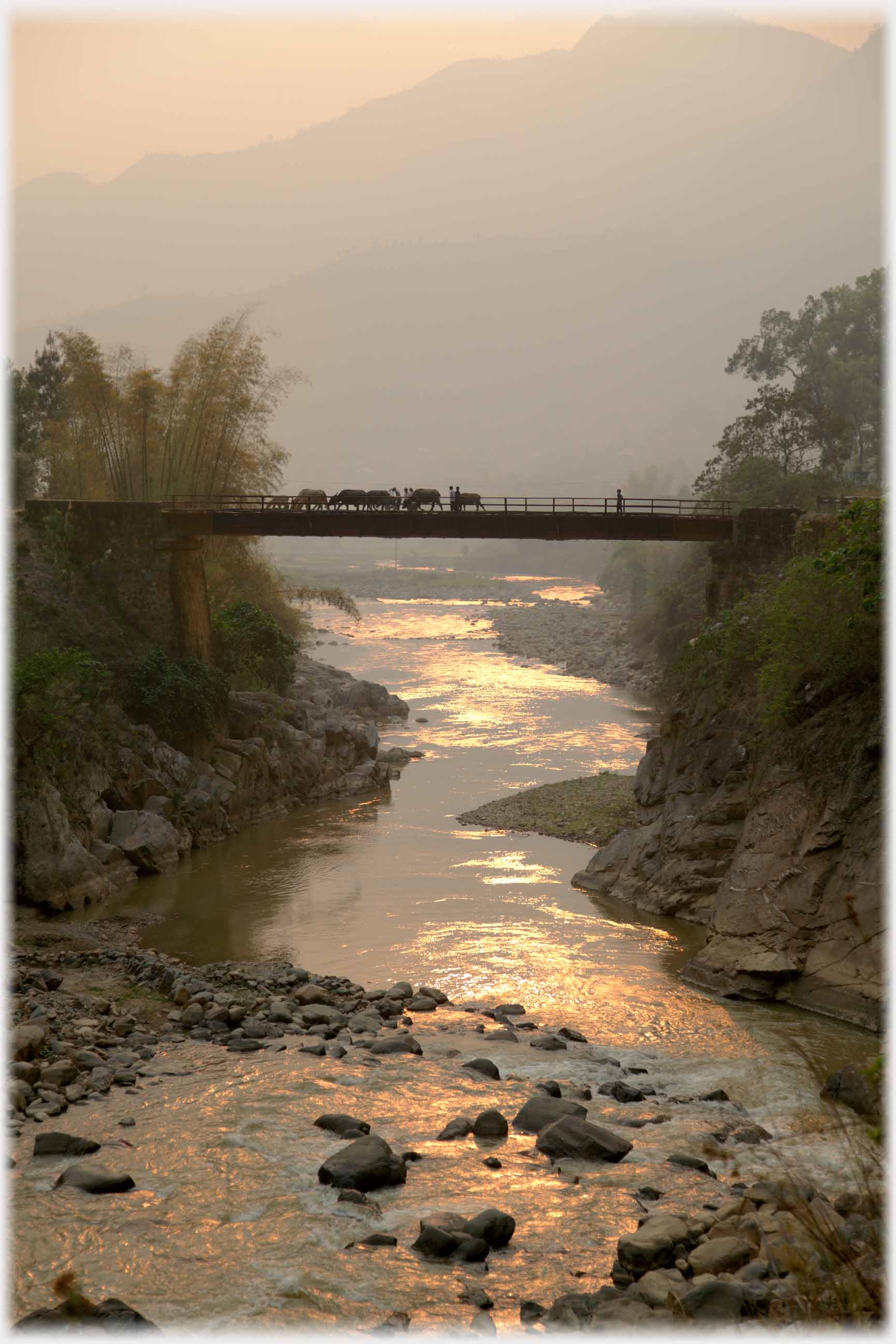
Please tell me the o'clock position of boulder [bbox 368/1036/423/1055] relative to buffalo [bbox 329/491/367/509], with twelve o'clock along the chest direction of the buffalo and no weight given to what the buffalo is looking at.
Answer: The boulder is roughly at 9 o'clock from the buffalo.

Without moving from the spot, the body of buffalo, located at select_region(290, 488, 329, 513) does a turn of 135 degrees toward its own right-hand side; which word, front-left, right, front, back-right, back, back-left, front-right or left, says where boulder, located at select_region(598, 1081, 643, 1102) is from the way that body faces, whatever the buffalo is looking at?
back-right

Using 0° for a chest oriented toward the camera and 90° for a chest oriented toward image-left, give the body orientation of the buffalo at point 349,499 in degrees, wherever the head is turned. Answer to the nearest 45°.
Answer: approximately 90°

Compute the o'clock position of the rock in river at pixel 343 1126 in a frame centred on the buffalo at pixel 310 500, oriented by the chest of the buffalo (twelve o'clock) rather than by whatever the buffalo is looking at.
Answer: The rock in river is roughly at 9 o'clock from the buffalo.

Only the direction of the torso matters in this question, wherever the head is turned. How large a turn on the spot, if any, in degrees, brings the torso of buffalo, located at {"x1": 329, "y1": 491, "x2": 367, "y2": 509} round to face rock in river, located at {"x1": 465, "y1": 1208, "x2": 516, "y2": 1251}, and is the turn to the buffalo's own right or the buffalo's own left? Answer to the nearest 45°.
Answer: approximately 90° to the buffalo's own left

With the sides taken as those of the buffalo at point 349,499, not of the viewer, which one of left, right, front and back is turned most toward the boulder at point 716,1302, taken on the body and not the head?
left

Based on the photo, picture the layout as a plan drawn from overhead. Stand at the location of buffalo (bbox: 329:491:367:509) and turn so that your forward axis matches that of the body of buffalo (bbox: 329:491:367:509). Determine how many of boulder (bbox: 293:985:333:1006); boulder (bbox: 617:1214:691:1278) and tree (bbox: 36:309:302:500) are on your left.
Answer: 2

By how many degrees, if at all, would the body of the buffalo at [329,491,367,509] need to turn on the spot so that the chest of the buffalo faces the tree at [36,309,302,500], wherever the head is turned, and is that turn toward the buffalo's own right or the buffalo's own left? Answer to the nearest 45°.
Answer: approximately 45° to the buffalo's own right

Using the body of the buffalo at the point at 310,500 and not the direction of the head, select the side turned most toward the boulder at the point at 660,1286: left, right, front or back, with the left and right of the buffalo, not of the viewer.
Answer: left

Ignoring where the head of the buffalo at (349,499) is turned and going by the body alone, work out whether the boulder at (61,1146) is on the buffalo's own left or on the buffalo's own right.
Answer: on the buffalo's own left

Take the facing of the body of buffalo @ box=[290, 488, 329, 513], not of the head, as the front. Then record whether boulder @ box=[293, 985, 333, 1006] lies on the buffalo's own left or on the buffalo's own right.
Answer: on the buffalo's own left

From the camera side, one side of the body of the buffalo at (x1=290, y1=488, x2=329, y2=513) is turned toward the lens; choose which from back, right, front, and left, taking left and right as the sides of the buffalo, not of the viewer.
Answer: left
